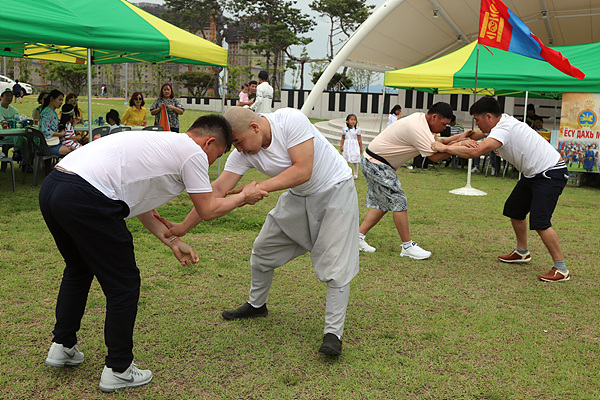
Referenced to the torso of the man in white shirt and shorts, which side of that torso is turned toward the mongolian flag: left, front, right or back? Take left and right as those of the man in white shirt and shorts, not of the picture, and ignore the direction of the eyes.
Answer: right

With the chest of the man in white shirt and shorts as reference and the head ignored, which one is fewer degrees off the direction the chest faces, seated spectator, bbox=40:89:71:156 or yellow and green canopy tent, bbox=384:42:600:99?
the seated spectator

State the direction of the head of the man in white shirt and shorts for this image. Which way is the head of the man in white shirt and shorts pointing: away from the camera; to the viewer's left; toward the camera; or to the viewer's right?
to the viewer's left

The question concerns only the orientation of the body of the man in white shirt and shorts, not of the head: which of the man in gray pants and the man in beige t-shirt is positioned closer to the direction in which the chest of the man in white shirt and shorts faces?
the man in beige t-shirt

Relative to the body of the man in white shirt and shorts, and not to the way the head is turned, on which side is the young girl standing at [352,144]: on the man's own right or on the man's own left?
on the man's own right

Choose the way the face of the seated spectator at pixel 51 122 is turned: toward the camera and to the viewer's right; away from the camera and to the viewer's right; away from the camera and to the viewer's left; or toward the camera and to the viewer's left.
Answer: toward the camera and to the viewer's right

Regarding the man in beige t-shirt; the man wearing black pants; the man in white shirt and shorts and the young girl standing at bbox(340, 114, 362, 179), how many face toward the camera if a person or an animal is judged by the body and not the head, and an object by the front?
1

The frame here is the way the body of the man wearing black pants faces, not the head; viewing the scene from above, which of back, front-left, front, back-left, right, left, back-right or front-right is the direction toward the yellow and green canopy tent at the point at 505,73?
front-left

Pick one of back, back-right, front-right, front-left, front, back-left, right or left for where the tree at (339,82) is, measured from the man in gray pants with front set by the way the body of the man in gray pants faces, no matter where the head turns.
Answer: back-right

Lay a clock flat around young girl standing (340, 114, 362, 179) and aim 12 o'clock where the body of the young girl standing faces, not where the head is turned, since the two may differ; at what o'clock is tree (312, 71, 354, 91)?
The tree is roughly at 6 o'clock from the young girl standing.

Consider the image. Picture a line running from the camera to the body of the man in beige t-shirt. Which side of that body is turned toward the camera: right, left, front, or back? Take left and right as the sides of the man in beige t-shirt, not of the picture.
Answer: right

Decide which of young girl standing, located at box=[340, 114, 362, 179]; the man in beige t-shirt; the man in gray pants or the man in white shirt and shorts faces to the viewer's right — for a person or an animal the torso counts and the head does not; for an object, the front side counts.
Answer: the man in beige t-shirt

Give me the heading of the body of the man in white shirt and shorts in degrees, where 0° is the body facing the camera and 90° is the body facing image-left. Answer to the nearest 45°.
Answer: approximately 90°

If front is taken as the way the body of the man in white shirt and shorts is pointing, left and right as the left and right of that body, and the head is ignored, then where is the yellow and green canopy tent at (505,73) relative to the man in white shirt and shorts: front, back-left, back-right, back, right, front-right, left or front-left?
right
